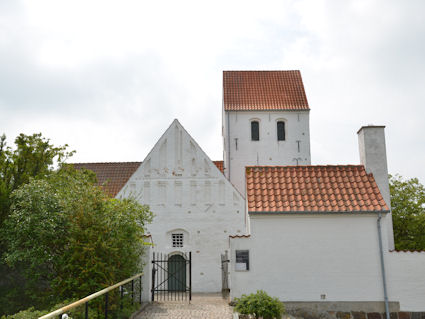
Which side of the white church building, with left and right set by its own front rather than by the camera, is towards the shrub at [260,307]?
front

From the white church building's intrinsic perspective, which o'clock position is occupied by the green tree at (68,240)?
The green tree is roughly at 2 o'clock from the white church building.

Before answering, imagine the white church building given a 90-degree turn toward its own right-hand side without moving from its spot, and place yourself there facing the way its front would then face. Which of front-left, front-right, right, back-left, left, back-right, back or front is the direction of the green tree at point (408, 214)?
back-right

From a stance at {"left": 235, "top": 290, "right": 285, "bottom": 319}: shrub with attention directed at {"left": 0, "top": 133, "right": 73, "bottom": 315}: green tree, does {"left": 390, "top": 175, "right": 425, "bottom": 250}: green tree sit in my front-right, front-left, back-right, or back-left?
back-right

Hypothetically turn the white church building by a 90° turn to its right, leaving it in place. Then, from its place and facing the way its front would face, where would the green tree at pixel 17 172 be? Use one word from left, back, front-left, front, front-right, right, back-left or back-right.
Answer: front

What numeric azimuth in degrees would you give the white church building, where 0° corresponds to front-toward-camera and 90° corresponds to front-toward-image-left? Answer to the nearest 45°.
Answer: approximately 0°

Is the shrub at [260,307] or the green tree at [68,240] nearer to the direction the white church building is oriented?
the shrub
